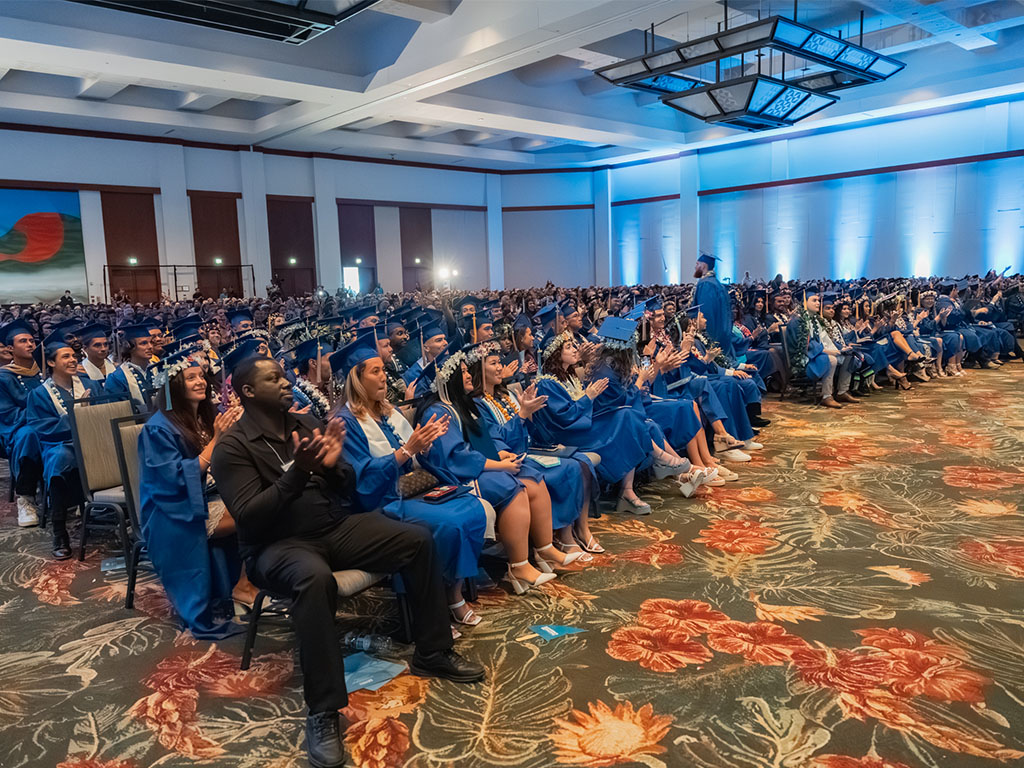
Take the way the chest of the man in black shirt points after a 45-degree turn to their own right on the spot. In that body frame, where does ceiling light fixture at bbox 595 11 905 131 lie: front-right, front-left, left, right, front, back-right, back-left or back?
back-left

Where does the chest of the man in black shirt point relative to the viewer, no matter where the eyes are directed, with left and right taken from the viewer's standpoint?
facing the viewer and to the right of the viewer

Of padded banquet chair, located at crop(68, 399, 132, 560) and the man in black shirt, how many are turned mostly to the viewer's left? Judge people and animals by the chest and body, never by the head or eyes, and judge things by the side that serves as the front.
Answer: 0

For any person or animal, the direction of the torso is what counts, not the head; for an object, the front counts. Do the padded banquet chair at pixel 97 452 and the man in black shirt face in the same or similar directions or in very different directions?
same or similar directions

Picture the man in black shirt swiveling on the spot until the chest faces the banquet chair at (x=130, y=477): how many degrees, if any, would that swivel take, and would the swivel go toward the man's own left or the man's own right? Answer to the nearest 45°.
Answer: approximately 180°

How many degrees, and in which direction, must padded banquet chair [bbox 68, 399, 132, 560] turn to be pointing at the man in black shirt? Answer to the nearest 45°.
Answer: approximately 45° to its right

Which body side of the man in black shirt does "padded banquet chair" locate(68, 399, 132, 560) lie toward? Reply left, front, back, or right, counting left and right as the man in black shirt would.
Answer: back
